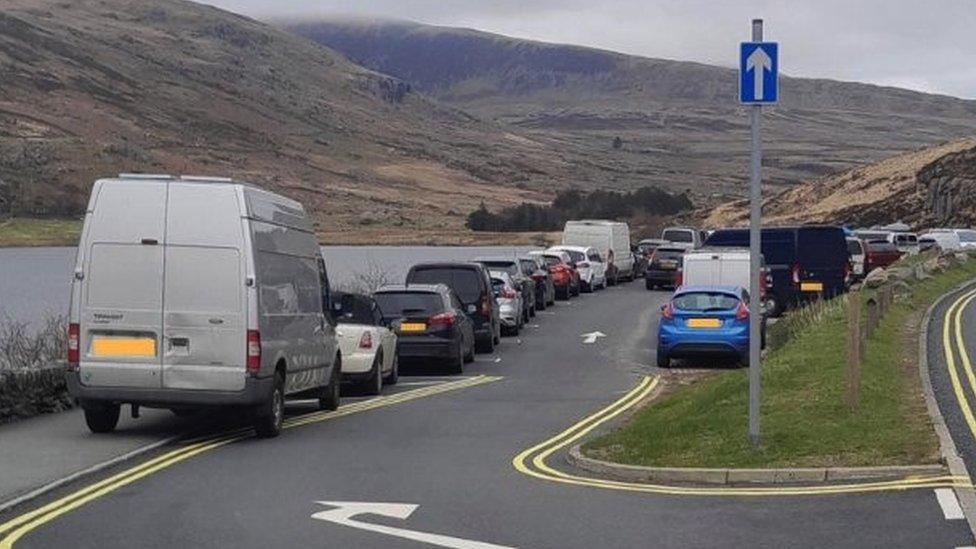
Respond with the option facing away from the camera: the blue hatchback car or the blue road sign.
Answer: the blue hatchback car

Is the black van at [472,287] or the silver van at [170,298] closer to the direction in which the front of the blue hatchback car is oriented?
the black van

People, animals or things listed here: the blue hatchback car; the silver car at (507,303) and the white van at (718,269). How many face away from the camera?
3

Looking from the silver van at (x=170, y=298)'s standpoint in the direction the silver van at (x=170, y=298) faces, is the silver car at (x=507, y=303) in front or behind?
in front

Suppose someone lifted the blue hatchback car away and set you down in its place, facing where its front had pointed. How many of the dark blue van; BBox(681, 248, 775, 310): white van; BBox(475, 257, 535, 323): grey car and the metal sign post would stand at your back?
1

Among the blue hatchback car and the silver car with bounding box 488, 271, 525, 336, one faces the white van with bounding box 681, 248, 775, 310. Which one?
the blue hatchback car

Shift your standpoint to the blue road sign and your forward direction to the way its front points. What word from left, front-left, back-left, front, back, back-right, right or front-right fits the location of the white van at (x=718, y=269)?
back

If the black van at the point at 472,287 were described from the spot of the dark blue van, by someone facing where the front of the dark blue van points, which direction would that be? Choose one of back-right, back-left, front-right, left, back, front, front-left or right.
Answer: left

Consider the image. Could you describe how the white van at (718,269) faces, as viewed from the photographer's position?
facing away from the viewer

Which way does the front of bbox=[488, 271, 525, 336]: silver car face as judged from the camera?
facing away from the viewer

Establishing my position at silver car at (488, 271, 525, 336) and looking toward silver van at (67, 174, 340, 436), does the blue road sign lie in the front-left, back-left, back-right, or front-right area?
front-left

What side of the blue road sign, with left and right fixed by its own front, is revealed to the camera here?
front

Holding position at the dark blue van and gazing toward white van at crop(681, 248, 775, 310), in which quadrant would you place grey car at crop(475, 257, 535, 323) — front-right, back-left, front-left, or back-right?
front-right

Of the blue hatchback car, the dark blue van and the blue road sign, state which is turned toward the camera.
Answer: the blue road sign

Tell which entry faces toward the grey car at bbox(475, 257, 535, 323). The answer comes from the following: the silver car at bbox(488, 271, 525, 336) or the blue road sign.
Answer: the silver car

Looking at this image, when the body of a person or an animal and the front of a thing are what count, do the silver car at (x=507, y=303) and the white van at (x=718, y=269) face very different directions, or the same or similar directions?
same or similar directions

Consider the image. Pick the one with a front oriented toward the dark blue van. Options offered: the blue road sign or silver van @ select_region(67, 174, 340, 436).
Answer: the silver van

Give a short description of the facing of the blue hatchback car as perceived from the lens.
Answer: facing away from the viewer
